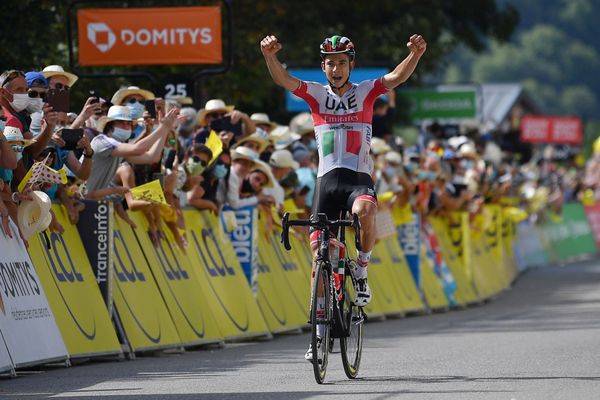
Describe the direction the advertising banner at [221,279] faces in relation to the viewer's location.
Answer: facing the viewer and to the right of the viewer

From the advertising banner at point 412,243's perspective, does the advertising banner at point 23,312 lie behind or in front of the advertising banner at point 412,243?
in front

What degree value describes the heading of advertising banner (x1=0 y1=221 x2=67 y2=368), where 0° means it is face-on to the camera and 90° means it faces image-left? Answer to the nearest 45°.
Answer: approximately 315°

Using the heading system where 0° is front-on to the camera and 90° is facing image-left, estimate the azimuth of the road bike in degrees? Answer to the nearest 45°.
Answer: approximately 0°

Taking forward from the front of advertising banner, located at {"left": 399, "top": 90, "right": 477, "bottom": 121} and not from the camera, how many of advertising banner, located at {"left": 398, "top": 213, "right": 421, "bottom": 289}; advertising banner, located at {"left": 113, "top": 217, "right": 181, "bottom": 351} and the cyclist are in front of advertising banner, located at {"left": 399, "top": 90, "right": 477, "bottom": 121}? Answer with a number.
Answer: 3
